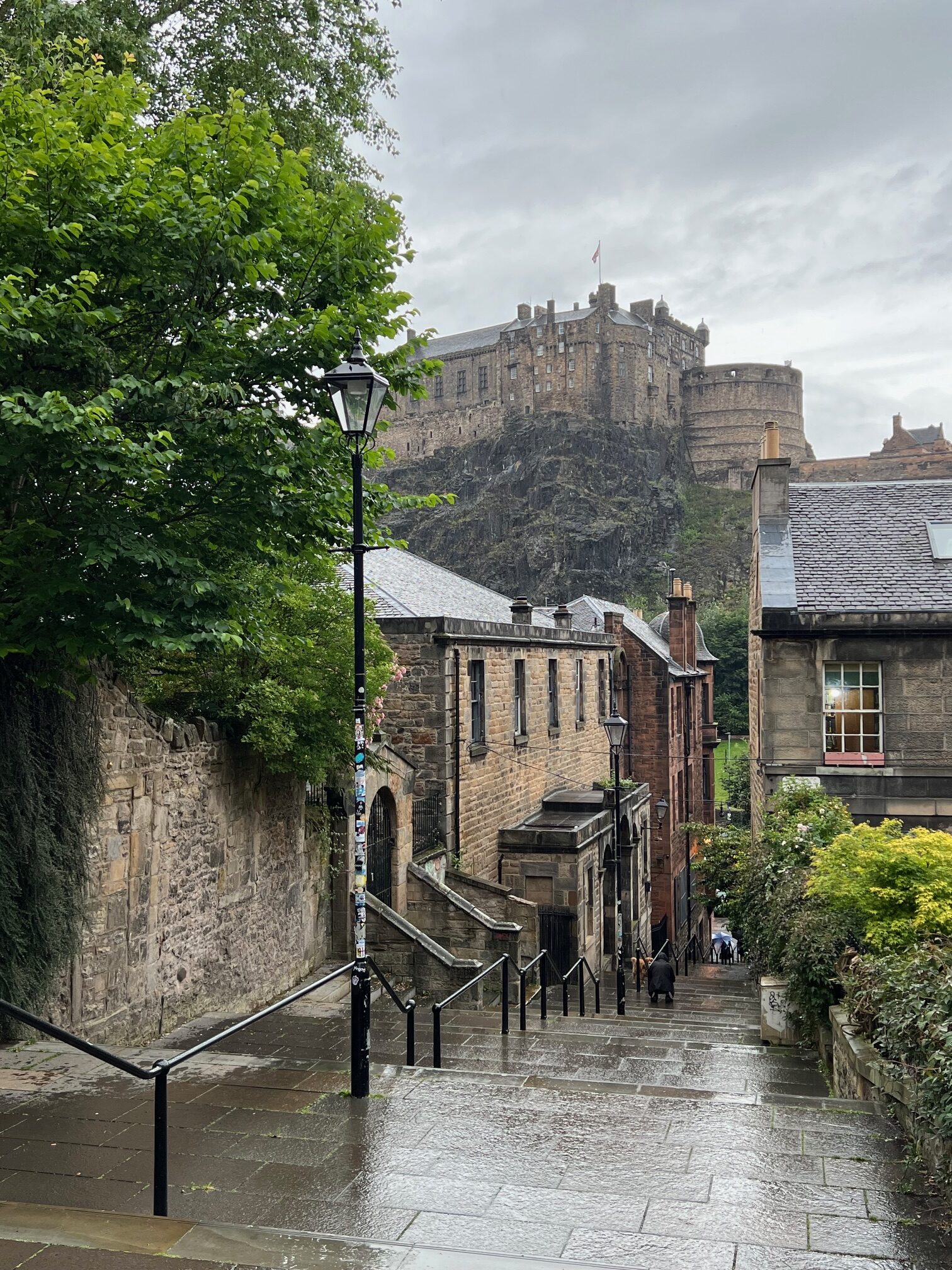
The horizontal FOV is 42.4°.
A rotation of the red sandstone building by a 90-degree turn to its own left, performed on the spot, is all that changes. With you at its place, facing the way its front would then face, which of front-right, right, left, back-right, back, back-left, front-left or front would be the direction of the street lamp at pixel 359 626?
back

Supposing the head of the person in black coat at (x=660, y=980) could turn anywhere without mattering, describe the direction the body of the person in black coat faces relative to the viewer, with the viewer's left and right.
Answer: facing away from the viewer

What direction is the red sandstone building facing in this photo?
to the viewer's right

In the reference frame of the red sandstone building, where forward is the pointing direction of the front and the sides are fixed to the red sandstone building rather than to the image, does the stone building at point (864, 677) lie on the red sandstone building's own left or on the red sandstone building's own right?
on the red sandstone building's own right

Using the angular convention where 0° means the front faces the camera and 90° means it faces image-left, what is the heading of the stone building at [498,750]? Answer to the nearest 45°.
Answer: approximately 315°

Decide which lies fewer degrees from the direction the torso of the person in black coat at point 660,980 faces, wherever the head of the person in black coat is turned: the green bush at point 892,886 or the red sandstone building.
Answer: the red sandstone building

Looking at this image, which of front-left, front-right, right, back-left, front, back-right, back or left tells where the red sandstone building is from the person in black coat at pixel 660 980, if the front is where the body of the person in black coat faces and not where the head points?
front

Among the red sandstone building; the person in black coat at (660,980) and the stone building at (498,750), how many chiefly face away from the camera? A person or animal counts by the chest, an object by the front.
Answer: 1

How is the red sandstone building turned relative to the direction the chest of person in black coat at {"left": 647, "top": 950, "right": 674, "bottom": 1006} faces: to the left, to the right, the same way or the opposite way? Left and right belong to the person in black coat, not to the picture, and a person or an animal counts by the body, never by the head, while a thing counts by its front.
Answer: to the right

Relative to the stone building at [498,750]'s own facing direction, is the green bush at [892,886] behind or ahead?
ahead

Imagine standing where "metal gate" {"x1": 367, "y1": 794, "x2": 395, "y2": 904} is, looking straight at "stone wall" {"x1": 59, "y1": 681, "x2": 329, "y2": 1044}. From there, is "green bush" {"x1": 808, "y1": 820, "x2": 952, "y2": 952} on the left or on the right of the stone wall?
left

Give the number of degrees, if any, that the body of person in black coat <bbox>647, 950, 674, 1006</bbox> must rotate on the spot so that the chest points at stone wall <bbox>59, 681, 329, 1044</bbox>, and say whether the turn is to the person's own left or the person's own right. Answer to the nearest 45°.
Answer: approximately 135° to the person's own left

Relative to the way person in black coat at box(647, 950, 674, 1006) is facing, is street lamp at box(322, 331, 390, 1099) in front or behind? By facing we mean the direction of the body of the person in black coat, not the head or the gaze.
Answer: behind

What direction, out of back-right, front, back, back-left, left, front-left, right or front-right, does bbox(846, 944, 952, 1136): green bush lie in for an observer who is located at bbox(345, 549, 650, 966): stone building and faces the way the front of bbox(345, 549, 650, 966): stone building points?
front-right
